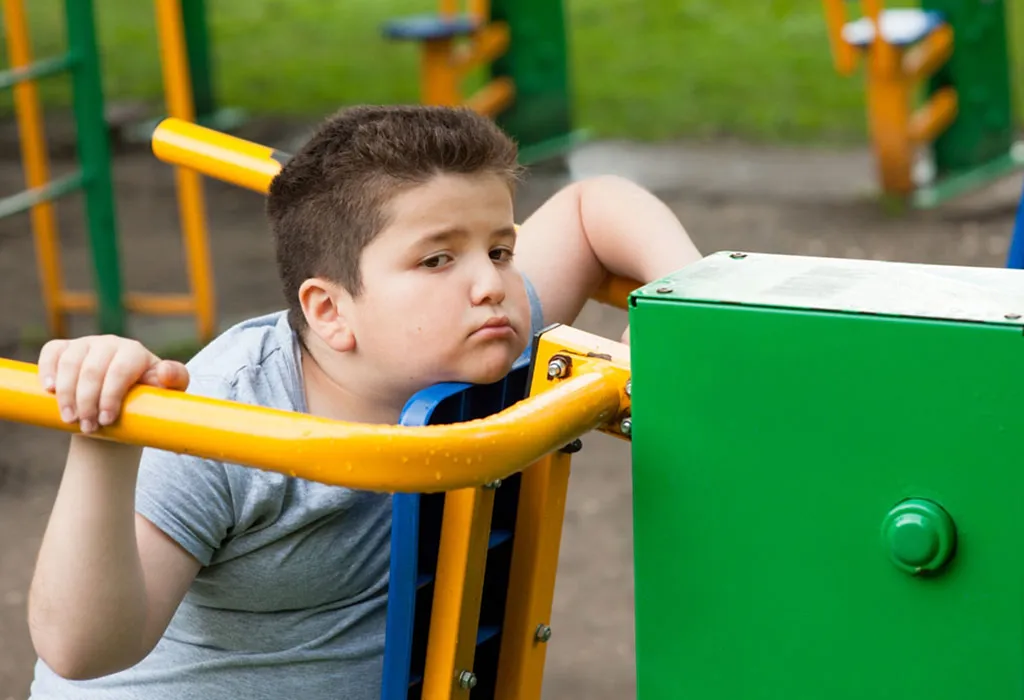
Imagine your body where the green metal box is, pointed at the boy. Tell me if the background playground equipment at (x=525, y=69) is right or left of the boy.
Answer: right

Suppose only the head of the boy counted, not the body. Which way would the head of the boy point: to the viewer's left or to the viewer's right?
to the viewer's right

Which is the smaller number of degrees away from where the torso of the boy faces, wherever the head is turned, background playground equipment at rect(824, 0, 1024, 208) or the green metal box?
the green metal box

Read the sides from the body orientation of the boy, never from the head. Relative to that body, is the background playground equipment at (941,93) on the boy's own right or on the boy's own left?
on the boy's own left

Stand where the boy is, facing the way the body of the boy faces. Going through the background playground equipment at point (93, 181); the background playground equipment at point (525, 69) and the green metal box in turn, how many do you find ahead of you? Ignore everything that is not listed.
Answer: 1

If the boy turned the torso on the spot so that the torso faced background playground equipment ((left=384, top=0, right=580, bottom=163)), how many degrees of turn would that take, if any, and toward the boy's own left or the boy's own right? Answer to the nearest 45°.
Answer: approximately 135° to the boy's own left

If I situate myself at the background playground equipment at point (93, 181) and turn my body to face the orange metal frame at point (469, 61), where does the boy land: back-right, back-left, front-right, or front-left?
back-right

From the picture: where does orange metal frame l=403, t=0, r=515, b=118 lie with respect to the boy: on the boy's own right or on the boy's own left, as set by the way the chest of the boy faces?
on the boy's own left

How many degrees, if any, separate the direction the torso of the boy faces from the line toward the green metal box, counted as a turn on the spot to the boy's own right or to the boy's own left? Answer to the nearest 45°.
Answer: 0° — they already face it

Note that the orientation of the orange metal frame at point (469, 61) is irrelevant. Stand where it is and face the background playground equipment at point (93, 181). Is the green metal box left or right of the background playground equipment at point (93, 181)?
left

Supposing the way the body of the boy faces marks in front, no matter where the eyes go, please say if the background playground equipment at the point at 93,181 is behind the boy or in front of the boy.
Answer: behind

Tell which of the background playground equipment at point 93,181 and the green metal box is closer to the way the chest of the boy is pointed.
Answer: the green metal box

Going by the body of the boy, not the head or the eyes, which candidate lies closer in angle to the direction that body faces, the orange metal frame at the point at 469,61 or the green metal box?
the green metal box

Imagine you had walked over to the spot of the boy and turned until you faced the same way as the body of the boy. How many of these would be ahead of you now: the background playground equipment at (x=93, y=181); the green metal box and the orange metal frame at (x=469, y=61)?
1
